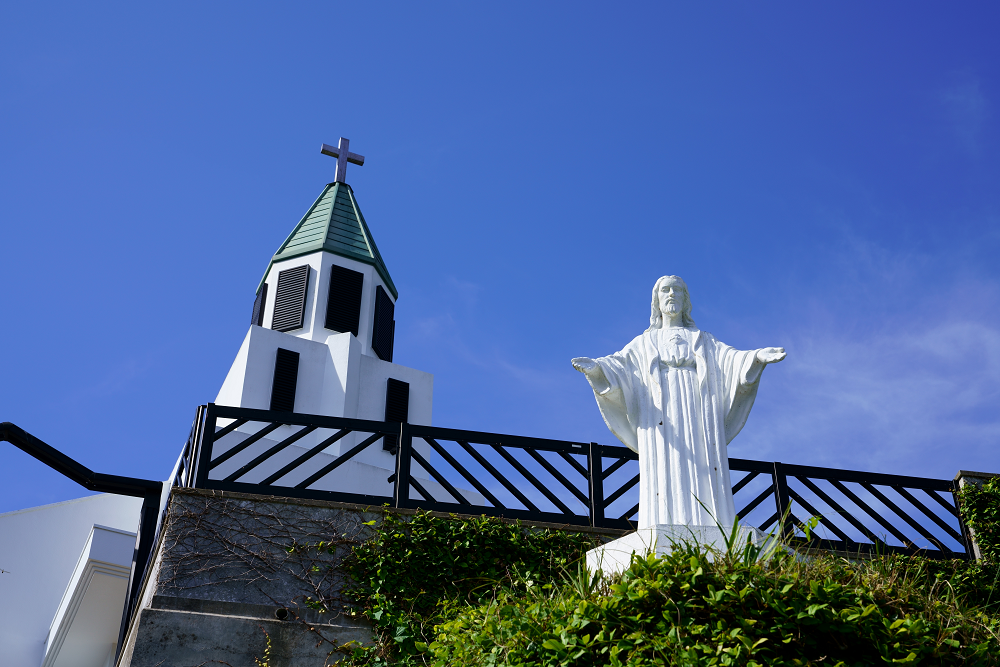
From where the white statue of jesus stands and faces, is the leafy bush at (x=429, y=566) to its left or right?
on its right

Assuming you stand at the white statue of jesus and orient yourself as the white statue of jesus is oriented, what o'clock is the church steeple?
The church steeple is roughly at 5 o'clock from the white statue of jesus.

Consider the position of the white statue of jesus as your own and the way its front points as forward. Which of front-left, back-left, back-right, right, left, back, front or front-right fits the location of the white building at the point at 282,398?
back-right

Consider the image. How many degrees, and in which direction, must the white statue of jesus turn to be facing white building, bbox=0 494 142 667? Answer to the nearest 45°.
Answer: approximately 135° to its right

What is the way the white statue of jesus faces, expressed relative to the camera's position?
facing the viewer

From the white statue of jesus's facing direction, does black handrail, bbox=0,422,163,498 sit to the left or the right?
on its right

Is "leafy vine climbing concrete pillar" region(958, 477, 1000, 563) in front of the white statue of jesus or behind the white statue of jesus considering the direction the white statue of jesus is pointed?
behind
